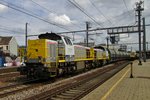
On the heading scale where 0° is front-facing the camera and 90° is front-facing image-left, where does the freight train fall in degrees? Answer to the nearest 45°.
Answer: approximately 45°
